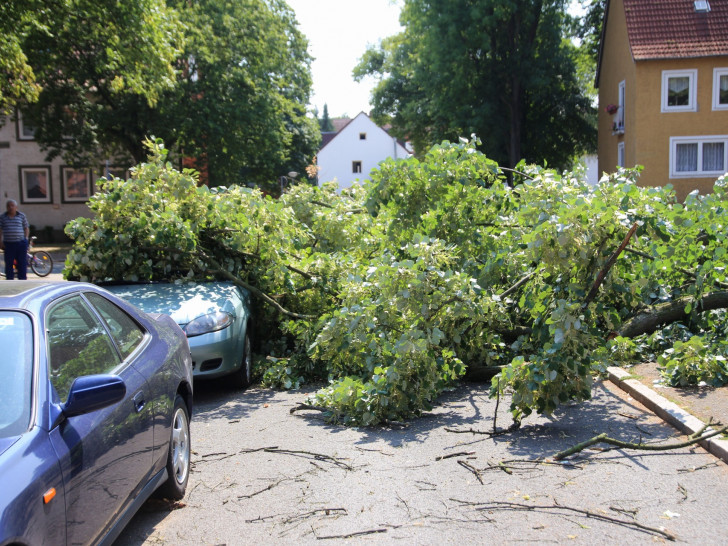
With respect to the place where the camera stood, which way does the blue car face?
facing the viewer and to the left of the viewer

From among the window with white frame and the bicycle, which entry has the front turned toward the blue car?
the window with white frame

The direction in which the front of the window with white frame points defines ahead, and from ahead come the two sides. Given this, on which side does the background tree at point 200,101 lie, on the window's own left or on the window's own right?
on the window's own right

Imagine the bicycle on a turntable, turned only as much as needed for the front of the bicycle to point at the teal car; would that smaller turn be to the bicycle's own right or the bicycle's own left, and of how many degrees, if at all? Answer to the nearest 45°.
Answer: approximately 90° to the bicycle's own right

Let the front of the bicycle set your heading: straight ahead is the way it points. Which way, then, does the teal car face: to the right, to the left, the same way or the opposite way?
to the right

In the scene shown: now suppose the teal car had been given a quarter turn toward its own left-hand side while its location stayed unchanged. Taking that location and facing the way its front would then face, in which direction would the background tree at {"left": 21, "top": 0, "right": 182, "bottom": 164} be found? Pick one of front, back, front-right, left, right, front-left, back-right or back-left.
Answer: left

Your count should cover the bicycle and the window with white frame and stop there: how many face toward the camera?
1

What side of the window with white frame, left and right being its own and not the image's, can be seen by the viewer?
front

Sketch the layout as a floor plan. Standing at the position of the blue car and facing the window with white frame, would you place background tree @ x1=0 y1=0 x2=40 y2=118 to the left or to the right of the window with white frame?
left

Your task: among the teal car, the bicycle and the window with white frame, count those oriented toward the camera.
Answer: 2

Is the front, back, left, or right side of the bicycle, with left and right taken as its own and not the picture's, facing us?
right

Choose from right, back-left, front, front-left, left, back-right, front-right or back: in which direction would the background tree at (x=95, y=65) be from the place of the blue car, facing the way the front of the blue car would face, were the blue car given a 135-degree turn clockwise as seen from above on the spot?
front

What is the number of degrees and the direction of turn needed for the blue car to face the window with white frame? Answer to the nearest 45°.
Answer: approximately 180°
